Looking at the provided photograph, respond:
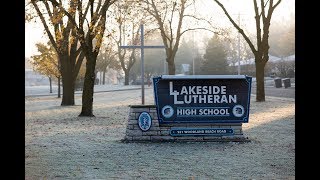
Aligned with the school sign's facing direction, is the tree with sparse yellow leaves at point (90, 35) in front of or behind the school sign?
behind

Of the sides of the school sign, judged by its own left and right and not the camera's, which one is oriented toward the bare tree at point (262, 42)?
back

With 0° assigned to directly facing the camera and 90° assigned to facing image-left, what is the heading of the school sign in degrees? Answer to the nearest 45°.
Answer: approximately 0°
